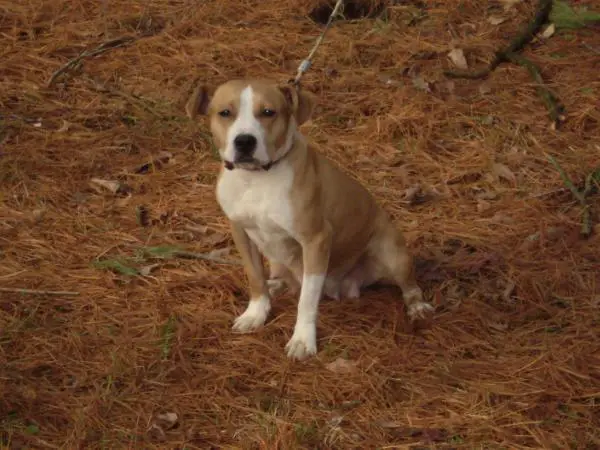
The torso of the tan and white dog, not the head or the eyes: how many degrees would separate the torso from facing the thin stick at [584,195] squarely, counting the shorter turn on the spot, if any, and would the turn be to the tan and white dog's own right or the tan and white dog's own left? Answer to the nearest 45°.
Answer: approximately 180°

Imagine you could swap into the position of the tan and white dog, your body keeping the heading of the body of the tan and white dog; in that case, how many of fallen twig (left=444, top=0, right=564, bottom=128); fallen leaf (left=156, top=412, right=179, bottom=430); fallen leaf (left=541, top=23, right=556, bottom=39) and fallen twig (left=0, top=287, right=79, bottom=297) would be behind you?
2

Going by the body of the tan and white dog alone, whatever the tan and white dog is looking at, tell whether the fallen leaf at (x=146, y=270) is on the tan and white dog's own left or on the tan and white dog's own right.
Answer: on the tan and white dog's own right

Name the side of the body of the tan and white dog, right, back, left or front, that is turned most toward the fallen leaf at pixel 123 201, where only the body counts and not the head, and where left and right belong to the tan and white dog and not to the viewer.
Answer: right

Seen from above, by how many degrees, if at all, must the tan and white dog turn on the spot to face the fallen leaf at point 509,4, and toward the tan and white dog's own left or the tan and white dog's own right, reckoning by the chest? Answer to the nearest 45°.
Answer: approximately 180°

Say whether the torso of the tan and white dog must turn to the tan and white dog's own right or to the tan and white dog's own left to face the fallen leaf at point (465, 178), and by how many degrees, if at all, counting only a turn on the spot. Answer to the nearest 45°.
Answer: approximately 180°

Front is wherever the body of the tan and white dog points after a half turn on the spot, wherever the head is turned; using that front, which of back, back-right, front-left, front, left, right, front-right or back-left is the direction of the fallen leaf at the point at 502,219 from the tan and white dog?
front

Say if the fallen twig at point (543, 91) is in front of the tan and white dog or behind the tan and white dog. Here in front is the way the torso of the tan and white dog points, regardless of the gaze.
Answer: behind

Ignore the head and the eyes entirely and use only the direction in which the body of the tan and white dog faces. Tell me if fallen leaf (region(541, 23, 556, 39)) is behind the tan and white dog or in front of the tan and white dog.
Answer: behind

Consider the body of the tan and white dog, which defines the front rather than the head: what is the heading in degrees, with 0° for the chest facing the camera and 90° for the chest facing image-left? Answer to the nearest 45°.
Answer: approximately 45°

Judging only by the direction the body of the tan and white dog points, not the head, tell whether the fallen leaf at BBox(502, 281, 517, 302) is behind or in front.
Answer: behind

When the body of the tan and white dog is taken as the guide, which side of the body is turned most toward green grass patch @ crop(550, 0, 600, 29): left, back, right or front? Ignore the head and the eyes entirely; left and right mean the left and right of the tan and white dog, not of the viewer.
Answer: back

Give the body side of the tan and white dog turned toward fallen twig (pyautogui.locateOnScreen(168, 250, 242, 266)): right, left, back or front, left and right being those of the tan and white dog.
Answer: right
